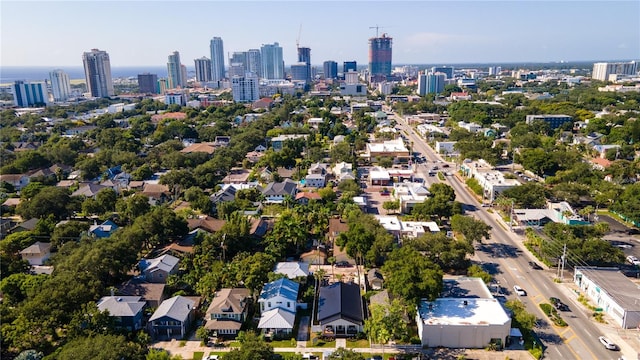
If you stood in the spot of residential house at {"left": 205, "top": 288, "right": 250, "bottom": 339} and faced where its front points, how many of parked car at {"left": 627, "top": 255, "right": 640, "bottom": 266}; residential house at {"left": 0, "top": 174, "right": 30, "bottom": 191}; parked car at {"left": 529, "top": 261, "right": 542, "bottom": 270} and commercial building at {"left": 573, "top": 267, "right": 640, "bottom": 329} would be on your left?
3

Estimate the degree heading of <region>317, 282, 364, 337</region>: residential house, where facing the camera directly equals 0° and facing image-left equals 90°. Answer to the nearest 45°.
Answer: approximately 0°

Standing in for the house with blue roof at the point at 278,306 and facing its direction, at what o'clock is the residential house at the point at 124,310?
The residential house is roughly at 3 o'clock from the house with blue roof.

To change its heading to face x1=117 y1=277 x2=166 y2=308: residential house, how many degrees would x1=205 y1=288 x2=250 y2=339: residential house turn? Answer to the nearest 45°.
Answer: approximately 135° to its right

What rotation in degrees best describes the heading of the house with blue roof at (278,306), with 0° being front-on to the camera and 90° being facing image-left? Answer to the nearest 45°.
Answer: approximately 0°

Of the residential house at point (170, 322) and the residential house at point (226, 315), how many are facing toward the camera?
2

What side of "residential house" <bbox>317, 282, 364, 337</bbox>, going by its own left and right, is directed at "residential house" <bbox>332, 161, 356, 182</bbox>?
back

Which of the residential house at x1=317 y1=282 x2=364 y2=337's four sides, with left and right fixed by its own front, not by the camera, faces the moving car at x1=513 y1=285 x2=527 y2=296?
left

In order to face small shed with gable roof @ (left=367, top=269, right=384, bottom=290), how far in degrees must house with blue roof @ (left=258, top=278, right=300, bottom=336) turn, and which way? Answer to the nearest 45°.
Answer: approximately 135° to its left

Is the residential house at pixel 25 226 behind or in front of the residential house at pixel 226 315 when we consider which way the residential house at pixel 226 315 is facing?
behind

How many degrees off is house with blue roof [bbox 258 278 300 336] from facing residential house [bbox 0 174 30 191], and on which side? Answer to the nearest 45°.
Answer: approximately 135° to its right
